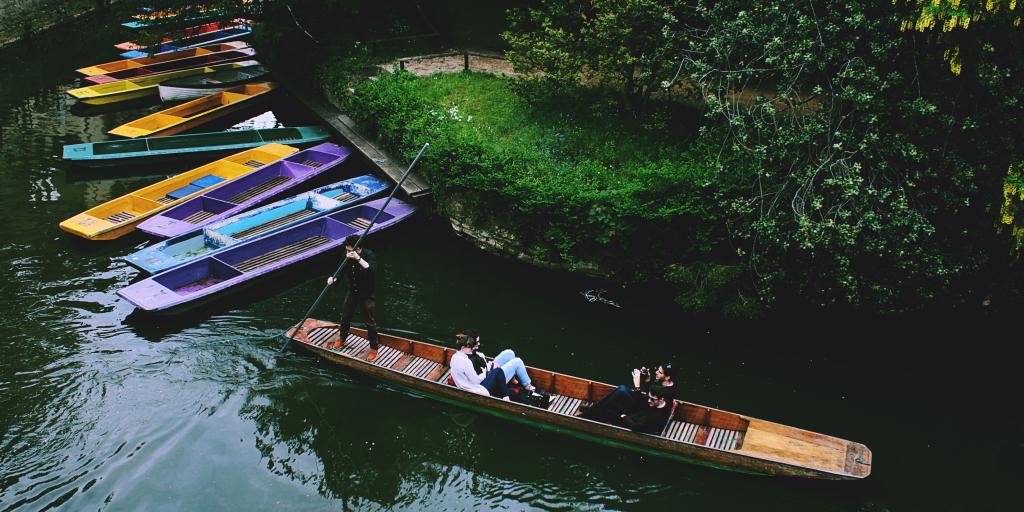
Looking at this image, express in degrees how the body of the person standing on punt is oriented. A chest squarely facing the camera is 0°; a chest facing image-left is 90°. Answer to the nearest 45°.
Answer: approximately 45°

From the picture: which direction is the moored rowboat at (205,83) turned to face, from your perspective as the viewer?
facing the viewer and to the left of the viewer
